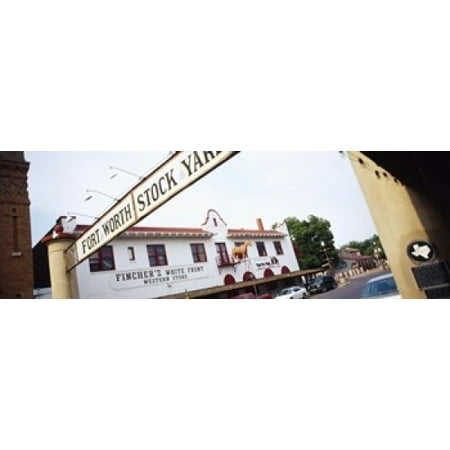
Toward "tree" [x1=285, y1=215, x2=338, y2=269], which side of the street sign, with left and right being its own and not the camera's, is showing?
back

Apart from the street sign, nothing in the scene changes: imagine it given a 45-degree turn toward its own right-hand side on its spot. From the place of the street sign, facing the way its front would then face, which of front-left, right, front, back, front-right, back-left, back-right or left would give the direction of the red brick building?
front-right

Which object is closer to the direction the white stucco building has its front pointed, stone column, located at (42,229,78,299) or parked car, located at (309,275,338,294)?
the stone column

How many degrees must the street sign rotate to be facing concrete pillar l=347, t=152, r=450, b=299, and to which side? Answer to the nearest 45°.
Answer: approximately 135° to its left

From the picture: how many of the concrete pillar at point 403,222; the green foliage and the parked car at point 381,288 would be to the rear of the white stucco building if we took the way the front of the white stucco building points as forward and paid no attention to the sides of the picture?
0

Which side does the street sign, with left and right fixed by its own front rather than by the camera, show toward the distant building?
back

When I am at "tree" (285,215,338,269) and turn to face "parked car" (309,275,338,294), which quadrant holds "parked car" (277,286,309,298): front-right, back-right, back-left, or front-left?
front-right

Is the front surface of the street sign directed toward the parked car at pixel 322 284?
no

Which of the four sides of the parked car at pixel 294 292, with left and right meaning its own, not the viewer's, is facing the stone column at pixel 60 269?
front

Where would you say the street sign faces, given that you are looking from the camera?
facing the viewer and to the left of the viewer

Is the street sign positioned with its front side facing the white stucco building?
no

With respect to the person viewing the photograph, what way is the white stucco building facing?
facing the viewer and to the right of the viewer

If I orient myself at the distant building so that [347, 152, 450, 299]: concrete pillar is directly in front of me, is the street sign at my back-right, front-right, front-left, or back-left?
front-right

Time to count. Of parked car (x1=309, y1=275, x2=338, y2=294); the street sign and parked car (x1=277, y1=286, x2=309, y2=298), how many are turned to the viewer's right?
0
